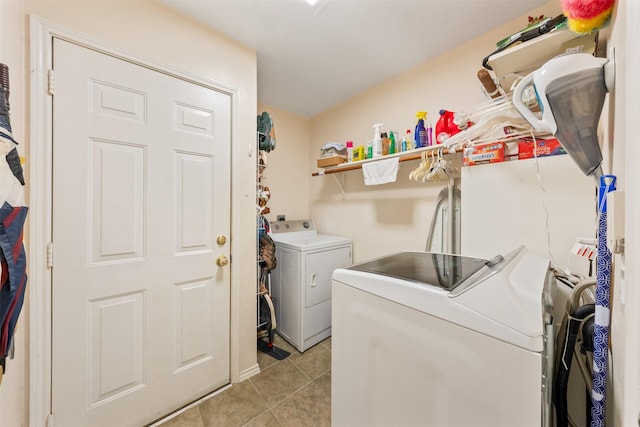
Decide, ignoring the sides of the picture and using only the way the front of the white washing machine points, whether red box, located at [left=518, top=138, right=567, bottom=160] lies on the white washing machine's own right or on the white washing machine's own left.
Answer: on the white washing machine's own right

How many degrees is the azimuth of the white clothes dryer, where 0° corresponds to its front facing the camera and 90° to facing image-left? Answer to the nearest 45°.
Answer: approximately 315°

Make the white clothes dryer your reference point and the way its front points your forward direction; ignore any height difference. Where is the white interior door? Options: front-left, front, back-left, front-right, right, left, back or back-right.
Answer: right
